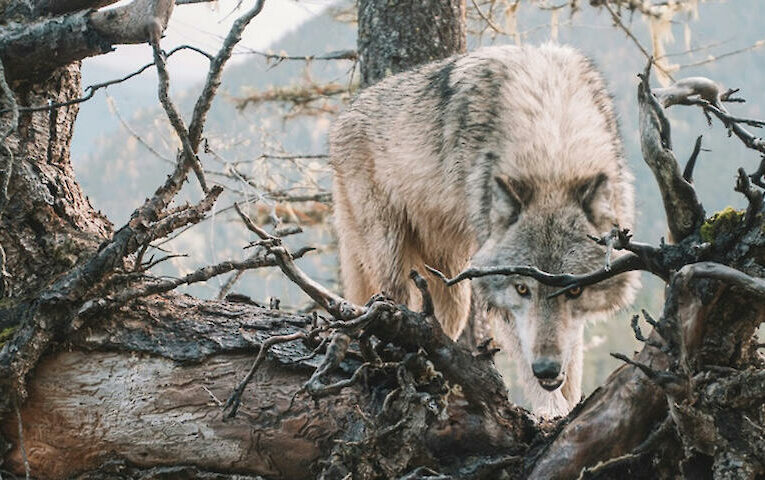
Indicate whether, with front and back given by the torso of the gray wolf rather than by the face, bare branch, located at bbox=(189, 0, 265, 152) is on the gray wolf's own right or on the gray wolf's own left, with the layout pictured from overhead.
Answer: on the gray wolf's own right

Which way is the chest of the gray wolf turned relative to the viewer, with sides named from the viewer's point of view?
facing the viewer and to the right of the viewer

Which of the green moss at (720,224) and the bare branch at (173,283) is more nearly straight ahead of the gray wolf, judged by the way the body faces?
the green moss

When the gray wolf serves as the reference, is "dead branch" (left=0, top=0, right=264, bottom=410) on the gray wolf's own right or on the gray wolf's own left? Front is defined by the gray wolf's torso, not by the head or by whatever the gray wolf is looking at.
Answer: on the gray wolf's own right

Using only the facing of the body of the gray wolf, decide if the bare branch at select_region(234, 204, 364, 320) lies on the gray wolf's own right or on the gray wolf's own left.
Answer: on the gray wolf's own right

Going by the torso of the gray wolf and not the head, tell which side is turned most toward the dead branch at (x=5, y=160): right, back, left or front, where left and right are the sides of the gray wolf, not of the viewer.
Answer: right

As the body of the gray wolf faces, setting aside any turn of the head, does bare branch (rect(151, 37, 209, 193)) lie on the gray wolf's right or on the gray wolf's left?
on the gray wolf's right
